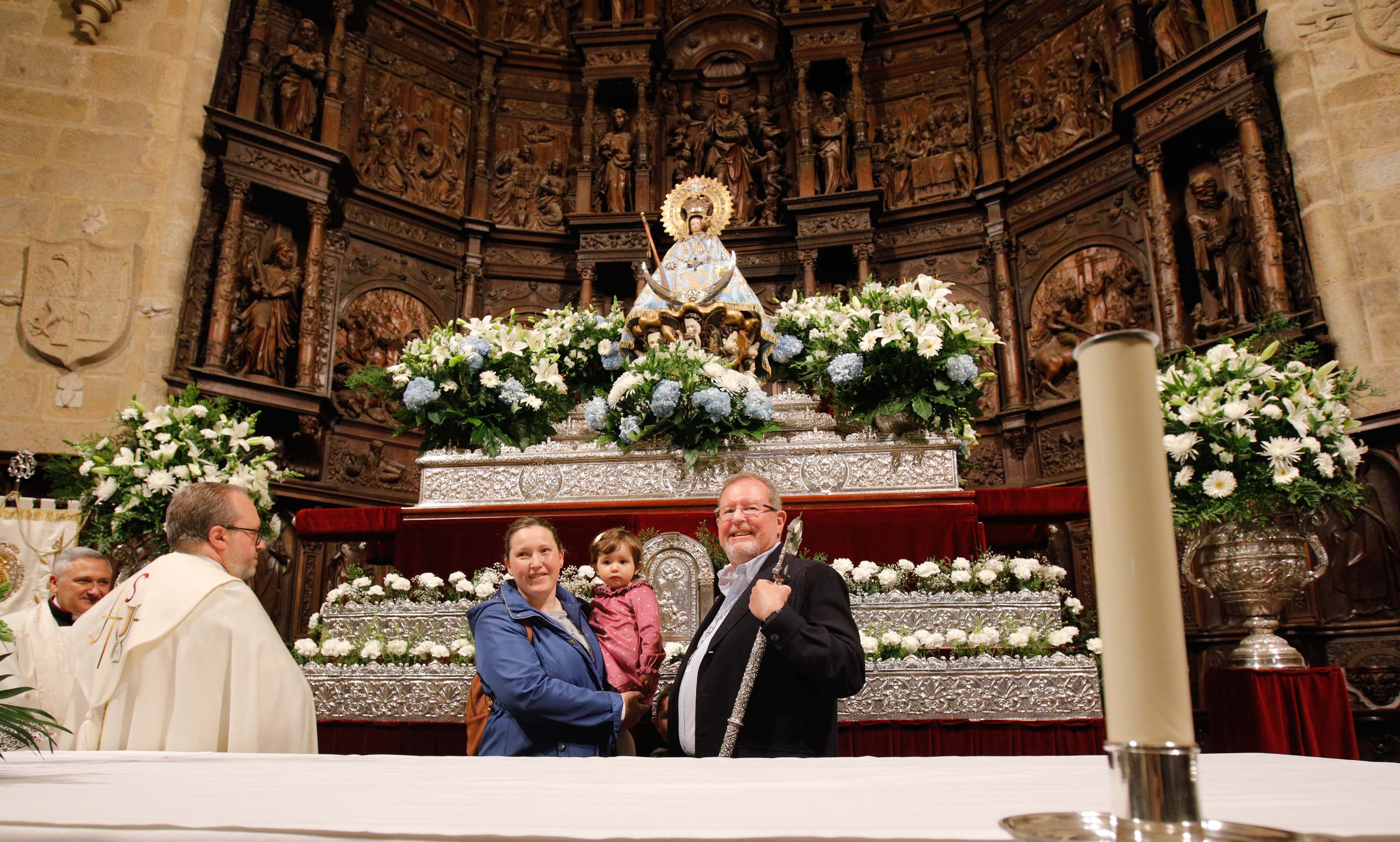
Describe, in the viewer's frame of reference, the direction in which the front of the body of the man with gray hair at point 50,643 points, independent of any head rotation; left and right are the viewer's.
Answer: facing the viewer and to the right of the viewer

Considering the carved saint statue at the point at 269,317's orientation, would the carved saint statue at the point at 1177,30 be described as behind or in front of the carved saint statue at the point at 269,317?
in front

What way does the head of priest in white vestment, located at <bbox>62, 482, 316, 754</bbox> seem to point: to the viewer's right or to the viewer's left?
to the viewer's right

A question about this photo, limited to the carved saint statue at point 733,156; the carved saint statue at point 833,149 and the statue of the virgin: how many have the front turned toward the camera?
3

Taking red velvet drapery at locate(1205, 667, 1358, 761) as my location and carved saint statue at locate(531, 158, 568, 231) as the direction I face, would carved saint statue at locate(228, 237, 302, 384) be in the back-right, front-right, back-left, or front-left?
front-left

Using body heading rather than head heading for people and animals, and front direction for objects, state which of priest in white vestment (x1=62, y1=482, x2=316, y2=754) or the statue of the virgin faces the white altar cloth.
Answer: the statue of the virgin

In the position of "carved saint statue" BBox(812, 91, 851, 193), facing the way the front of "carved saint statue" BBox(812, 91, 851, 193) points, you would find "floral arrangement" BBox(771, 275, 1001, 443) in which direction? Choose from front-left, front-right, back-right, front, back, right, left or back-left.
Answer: front

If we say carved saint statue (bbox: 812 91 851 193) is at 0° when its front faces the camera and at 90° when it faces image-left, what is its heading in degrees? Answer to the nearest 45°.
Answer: approximately 0°

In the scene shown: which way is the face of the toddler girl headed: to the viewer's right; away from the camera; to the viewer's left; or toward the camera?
toward the camera

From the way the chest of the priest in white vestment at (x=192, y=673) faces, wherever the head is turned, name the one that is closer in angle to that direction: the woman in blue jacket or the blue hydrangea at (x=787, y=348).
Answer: the blue hydrangea

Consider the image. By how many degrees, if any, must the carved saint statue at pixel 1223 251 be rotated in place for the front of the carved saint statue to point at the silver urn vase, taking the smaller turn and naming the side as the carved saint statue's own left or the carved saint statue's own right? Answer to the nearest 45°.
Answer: approximately 45° to the carved saint statue's own left

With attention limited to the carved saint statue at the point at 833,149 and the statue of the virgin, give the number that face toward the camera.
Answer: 2

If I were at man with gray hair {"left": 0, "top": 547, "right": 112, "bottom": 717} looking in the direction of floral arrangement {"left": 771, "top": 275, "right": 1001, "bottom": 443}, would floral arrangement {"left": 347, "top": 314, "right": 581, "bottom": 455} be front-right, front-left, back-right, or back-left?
front-left

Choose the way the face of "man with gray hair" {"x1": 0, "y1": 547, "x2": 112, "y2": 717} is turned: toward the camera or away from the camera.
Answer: toward the camera

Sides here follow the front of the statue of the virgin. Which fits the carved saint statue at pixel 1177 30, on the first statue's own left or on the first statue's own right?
on the first statue's own left
